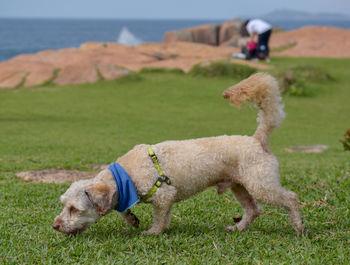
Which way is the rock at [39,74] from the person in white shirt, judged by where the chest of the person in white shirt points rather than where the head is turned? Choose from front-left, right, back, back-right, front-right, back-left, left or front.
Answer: front-left

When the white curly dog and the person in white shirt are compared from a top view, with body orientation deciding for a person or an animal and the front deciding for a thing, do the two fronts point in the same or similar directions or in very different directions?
same or similar directions

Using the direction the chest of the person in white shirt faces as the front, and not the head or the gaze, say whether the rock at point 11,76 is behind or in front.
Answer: in front

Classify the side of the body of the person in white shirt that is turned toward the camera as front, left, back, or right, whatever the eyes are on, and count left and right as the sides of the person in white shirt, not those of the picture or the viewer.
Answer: left

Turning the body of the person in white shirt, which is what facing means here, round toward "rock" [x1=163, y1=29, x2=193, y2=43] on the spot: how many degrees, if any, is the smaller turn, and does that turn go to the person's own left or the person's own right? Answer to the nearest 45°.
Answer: approximately 45° to the person's own right

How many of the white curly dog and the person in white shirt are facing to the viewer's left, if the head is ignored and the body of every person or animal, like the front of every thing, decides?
2

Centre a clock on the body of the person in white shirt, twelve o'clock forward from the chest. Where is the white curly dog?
The white curly dog is roughly at 9 o'clock from the person in white shirt.

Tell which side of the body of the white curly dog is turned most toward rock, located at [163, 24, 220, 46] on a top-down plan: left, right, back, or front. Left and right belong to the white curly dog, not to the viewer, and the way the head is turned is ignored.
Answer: right

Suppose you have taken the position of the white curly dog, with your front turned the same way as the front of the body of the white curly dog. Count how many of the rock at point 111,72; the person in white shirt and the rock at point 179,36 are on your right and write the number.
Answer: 3

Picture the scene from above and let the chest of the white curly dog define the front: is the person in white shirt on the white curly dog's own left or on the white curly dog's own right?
on the white curly dog's own right

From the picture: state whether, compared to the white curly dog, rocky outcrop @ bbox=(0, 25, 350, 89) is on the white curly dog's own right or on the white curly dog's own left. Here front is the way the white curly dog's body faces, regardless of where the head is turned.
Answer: on the white curly dog's own right

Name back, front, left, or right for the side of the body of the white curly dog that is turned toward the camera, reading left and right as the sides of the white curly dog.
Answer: left
